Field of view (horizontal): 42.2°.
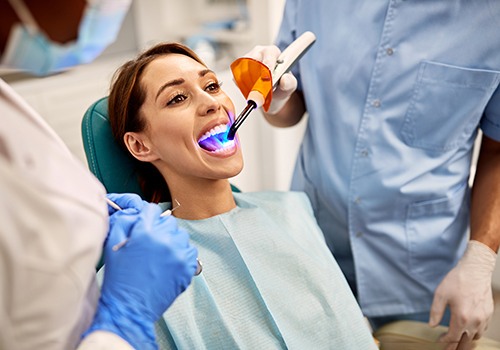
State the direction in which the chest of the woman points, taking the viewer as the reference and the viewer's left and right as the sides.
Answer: facing the viewer and to the right of the viewer
